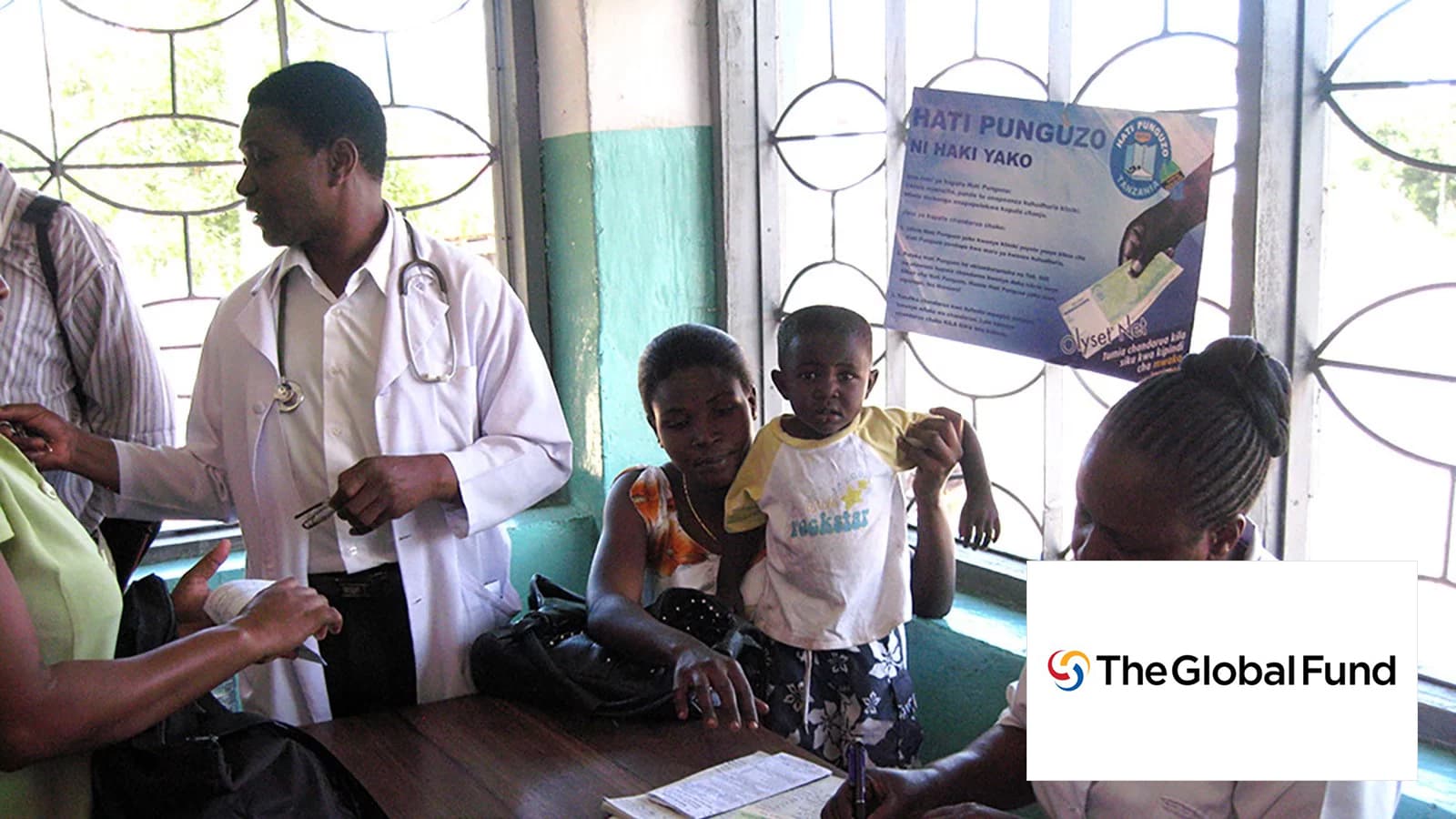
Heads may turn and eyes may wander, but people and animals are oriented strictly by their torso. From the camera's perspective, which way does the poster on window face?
toward the camera

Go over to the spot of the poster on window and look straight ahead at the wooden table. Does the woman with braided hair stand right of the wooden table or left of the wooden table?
left

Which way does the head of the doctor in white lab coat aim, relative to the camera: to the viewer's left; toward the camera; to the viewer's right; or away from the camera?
to the viewer's left

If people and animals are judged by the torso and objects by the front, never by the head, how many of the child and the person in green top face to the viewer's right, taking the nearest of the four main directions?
1

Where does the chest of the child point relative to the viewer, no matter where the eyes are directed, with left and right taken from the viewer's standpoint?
facing the viewer

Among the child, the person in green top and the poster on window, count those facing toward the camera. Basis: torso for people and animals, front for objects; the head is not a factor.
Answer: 2

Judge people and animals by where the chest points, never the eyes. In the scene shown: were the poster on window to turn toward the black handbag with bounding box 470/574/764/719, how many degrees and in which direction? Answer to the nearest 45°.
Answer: approximately 45° to its right

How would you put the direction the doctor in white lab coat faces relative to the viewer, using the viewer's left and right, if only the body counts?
facing the viewer and to the left of the viewer

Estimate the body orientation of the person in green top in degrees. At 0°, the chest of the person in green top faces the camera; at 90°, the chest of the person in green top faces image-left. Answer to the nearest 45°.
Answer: approximately 270°

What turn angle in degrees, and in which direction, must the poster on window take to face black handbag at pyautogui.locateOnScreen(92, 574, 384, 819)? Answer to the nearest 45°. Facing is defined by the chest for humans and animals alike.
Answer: approximately 45° to its right

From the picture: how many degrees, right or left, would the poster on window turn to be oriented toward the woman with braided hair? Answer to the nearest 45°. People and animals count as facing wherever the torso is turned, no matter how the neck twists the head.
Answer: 0° — it already faces them

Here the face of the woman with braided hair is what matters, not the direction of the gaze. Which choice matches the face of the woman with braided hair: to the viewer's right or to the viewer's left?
to the viewer's left

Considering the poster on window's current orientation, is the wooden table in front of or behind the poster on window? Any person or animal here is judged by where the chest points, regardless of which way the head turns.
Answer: in front

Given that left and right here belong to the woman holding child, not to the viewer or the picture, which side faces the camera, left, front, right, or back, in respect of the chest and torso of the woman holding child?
front
